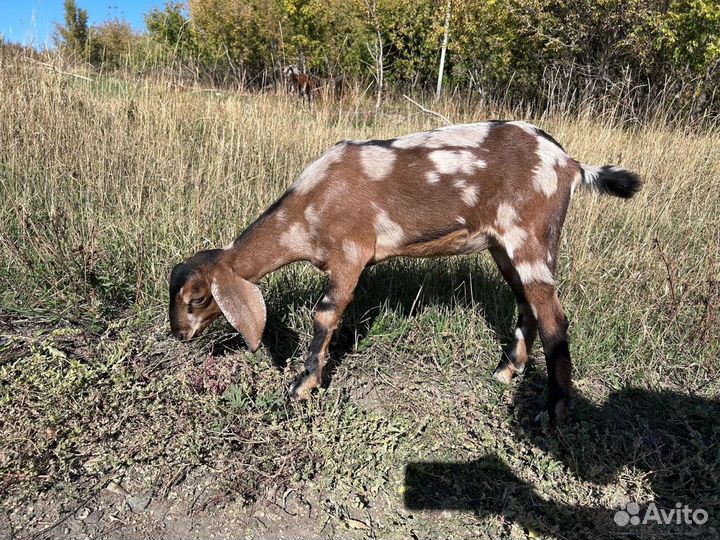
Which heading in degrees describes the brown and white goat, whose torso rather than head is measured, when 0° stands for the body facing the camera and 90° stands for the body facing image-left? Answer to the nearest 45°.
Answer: approximately 90°

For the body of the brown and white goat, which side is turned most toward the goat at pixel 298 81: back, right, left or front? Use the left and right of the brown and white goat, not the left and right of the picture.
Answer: right
